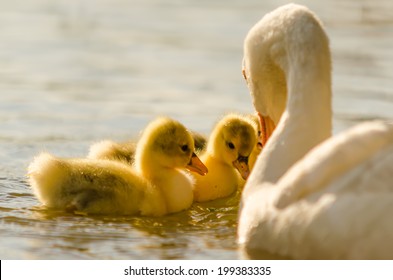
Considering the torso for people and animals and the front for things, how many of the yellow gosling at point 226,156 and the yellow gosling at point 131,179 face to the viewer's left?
0

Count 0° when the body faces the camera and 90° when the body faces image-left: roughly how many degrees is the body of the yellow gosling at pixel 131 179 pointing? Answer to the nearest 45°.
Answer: approximately 270°

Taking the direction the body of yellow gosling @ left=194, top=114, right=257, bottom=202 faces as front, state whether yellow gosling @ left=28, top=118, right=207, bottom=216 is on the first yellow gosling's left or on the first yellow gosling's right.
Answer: on the first yellow gosling's right

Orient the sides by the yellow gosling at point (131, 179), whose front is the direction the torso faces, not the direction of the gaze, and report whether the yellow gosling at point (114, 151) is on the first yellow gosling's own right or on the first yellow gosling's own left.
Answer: on the first yellow gosling's own left
